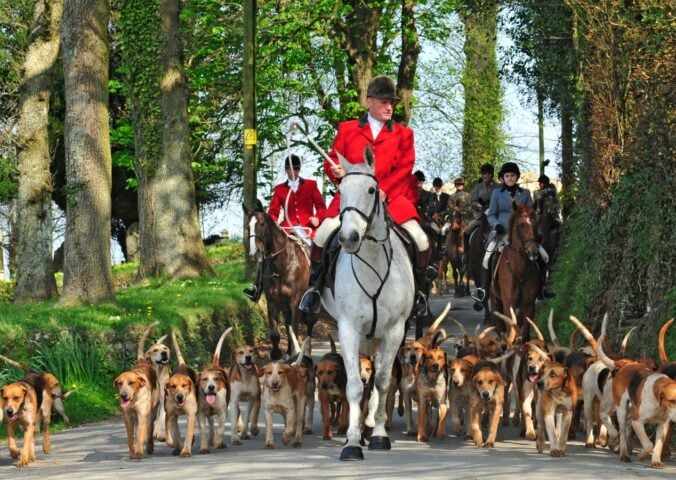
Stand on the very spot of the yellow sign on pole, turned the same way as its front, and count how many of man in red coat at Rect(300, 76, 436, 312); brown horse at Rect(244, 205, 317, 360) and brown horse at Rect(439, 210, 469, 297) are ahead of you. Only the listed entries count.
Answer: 2

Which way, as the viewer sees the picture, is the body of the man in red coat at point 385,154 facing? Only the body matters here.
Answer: toward the camera

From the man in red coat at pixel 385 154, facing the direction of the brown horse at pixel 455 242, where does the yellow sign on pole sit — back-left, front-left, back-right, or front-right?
front-left

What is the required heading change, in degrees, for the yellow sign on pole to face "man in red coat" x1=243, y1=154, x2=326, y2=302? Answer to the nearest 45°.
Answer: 0° — it already faces them

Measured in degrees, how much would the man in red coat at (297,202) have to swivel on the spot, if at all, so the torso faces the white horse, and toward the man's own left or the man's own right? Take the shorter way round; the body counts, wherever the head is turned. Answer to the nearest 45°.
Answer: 0° — they already face it

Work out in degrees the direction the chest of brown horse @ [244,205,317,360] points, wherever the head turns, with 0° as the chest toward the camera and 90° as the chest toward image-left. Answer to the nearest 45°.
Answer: approximately 45°

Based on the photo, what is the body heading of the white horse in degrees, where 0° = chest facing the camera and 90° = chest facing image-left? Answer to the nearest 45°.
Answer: approximately 0°

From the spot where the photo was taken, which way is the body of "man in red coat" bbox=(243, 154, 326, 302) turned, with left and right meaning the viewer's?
facing the viewer

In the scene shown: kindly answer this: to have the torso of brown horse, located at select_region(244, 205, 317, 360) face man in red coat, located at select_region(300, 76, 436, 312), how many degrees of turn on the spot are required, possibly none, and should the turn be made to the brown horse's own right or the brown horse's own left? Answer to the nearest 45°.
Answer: approximately 45° to the brown horse's own left

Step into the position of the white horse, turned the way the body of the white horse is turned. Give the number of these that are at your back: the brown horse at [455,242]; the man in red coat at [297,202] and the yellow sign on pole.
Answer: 3

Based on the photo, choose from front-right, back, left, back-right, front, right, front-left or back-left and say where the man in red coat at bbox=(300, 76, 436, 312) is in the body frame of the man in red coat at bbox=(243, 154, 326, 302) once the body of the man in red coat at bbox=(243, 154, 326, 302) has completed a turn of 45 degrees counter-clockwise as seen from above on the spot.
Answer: front-right

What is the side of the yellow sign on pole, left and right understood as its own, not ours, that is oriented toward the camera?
front
